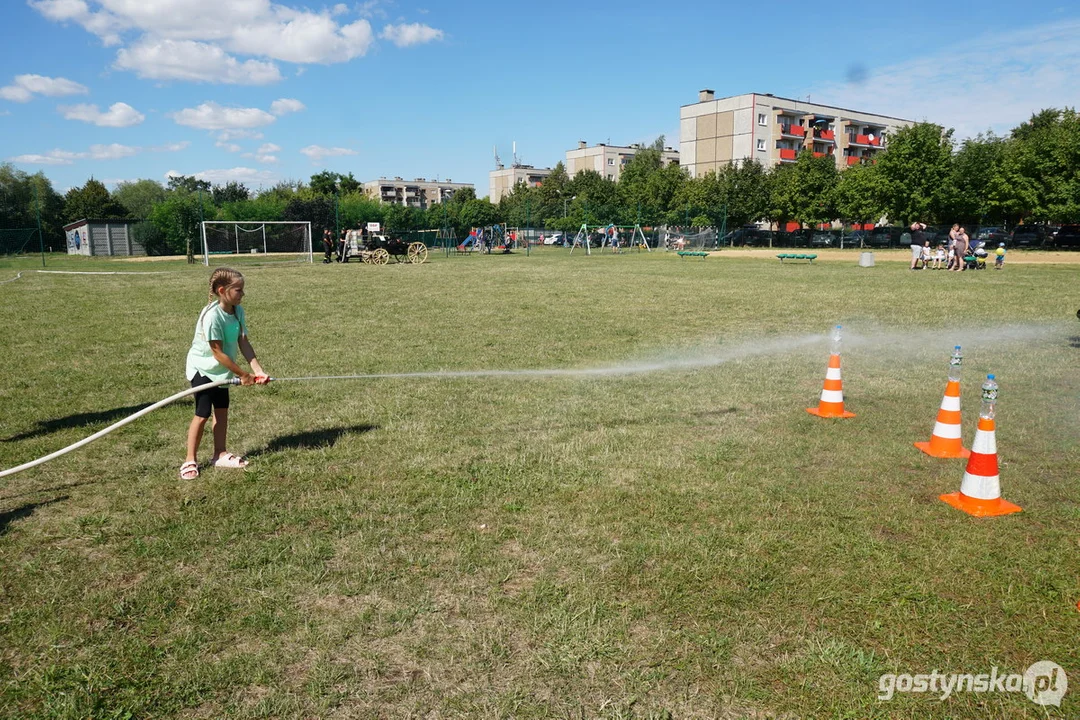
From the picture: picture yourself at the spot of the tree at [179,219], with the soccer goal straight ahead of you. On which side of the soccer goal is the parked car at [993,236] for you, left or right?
left

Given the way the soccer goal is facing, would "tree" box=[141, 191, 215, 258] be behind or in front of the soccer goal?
behind

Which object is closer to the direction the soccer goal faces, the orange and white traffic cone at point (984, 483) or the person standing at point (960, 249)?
the orange and white traffic cone

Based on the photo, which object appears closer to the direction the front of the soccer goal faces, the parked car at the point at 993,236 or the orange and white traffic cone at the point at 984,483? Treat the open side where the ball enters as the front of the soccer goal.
the orange and white traffic cone

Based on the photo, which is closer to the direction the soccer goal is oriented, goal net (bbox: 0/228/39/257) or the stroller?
the stroller

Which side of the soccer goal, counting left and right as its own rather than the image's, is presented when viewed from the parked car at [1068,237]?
left

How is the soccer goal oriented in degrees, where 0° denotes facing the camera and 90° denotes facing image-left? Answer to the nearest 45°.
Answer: approximately 0°

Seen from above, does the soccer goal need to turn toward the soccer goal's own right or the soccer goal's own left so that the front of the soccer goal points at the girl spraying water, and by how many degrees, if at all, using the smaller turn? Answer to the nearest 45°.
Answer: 0° — it already faces them

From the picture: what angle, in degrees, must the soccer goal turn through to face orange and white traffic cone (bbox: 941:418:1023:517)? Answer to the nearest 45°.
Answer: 0° — it already faces it

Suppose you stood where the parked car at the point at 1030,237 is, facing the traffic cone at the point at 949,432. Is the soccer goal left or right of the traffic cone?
right

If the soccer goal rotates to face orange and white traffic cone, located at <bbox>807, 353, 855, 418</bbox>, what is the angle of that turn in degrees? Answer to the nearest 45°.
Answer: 0° — it already faces it

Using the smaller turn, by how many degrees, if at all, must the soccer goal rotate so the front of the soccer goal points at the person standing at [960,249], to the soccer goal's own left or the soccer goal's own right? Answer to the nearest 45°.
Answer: approximately 45° to the soccer goal's own left

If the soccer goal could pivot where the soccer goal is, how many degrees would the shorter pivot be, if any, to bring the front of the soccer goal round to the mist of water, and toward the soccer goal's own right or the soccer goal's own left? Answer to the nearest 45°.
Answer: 0° — it already faces it
